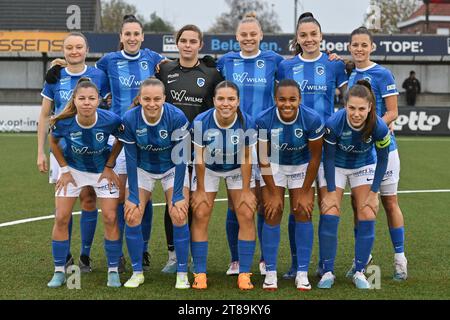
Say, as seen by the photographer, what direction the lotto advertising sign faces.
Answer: facing the viewer
